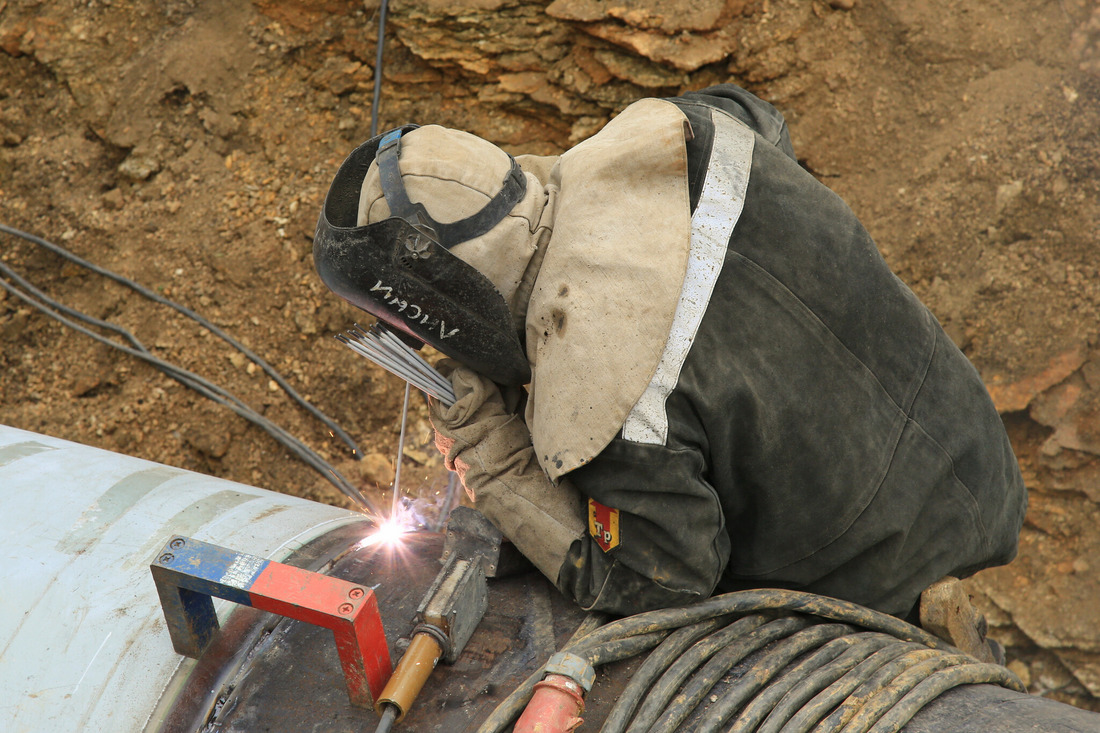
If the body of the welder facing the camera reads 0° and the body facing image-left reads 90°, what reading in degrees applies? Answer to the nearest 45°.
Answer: approximately 90°
